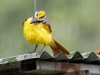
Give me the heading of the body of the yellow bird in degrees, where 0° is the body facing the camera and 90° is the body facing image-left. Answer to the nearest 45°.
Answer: approximately 45°
